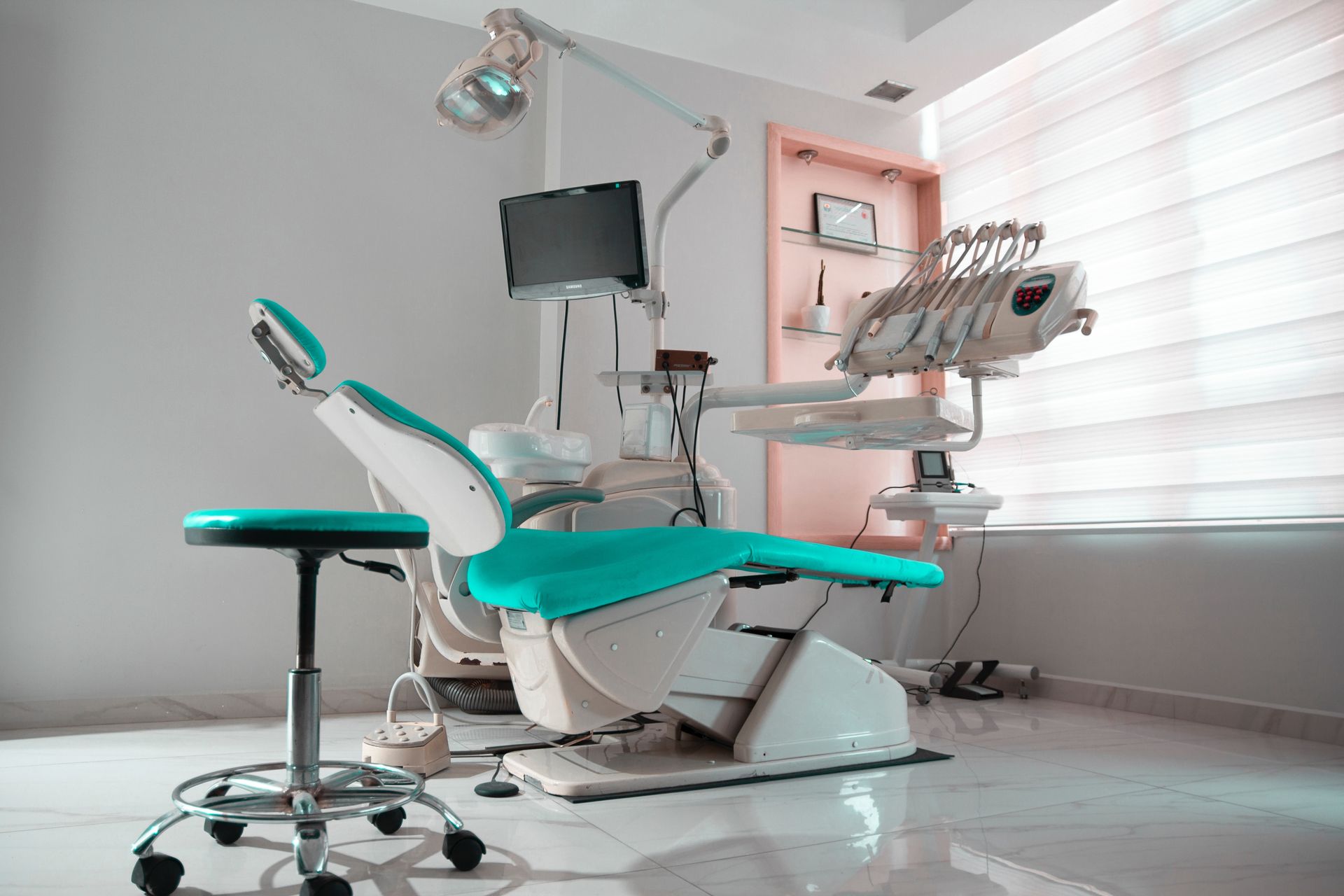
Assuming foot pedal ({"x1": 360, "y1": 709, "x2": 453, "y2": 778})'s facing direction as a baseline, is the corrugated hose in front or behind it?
behind

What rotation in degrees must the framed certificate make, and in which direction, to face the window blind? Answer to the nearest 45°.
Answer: approximately 90° to its left

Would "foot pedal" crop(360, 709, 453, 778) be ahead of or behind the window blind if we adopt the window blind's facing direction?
ahead

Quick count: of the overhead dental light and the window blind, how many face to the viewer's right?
0

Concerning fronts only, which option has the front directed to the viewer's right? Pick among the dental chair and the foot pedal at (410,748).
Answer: the dental chair

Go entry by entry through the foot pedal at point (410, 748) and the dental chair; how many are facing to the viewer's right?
1

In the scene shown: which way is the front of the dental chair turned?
to the viewer's right

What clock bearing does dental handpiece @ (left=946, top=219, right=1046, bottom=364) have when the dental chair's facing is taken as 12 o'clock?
The dental handpiece is roughly at 12 o'clock from the dental chair.

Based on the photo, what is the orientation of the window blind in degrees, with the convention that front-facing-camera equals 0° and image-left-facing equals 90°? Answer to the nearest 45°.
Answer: approximately 45°

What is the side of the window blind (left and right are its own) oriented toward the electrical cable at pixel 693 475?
front

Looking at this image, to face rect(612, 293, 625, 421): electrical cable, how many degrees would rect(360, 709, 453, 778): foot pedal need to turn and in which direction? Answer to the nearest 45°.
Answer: approximately 180°
